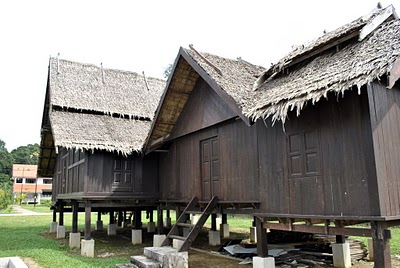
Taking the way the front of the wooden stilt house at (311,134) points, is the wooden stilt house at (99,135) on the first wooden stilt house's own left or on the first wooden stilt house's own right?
on the first wooden stilt house's own right
